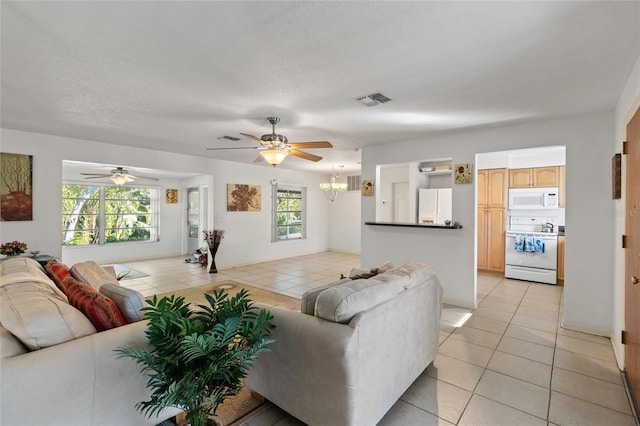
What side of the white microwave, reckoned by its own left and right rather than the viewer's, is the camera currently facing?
front

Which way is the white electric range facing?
toward the camera

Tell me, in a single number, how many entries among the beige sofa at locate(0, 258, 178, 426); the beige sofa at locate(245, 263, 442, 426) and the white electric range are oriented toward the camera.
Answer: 1

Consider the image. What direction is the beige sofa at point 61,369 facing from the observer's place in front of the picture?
facing away from the viewer and to the right of the viewer

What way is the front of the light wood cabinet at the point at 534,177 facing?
toward the camera

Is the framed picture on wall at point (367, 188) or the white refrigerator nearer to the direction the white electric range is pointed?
the framed picture on wall

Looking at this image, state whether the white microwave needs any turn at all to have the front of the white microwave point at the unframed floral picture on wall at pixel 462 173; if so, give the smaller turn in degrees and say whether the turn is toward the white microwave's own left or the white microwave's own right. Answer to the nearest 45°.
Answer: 0° — it already faces it

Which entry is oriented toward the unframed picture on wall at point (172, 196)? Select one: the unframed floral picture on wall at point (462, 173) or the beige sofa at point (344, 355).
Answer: the beige sofa

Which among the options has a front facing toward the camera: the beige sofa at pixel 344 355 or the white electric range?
the white electric range

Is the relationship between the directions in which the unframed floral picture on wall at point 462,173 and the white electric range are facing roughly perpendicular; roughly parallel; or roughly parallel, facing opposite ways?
roughly parallel

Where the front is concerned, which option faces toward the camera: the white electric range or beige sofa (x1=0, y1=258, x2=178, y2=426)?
the white electric range

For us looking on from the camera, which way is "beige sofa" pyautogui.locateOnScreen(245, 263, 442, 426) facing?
facing away from the viewer and to the left of the viewer

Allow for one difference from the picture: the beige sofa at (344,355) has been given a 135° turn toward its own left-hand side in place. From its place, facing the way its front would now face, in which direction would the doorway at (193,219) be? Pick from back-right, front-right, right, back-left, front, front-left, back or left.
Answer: back-right

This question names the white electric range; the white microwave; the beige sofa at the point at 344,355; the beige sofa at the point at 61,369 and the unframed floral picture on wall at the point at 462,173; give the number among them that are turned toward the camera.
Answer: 3

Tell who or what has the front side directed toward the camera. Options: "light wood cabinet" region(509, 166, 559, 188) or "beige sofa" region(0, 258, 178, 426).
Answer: the light wood cabinet

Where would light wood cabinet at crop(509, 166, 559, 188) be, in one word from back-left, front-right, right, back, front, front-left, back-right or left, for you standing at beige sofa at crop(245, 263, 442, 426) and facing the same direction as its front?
right
